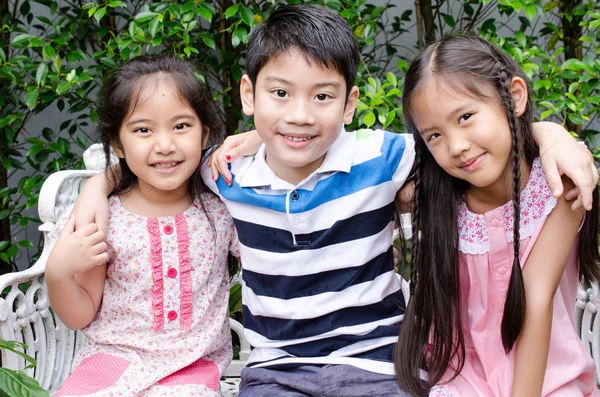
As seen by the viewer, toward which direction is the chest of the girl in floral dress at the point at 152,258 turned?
toward the camera

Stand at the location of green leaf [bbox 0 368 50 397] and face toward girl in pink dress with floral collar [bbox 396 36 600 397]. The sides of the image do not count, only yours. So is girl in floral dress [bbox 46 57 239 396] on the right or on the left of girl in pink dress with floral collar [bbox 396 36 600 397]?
left

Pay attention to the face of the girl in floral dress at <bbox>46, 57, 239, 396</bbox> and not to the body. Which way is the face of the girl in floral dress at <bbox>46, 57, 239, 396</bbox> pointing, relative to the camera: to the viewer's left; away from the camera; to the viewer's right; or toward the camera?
toward the camera

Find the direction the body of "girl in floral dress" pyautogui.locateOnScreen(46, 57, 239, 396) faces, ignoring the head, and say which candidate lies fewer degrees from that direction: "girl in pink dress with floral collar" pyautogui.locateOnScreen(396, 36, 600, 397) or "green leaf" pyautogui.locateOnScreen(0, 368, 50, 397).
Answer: the green leaf

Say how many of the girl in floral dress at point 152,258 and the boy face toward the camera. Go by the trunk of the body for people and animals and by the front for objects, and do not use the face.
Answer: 2

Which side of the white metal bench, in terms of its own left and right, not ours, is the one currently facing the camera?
front

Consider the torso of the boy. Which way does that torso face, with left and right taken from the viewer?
facing the viewer

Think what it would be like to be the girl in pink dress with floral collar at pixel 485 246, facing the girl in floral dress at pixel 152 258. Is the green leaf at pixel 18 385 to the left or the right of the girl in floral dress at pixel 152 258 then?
left

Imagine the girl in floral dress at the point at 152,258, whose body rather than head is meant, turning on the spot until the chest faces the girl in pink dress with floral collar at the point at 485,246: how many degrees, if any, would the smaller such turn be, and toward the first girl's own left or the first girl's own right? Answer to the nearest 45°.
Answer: approximately 45° to the first girl's own left

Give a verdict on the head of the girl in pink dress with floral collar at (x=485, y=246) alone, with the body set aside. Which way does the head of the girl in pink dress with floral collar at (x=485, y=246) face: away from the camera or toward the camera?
toward the camera

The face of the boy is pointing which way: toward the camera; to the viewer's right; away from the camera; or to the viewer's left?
toward the camera

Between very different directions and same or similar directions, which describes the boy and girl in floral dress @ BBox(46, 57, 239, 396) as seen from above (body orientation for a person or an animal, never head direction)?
same or similar directions

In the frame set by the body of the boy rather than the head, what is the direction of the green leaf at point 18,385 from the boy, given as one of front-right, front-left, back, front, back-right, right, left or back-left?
front-right
